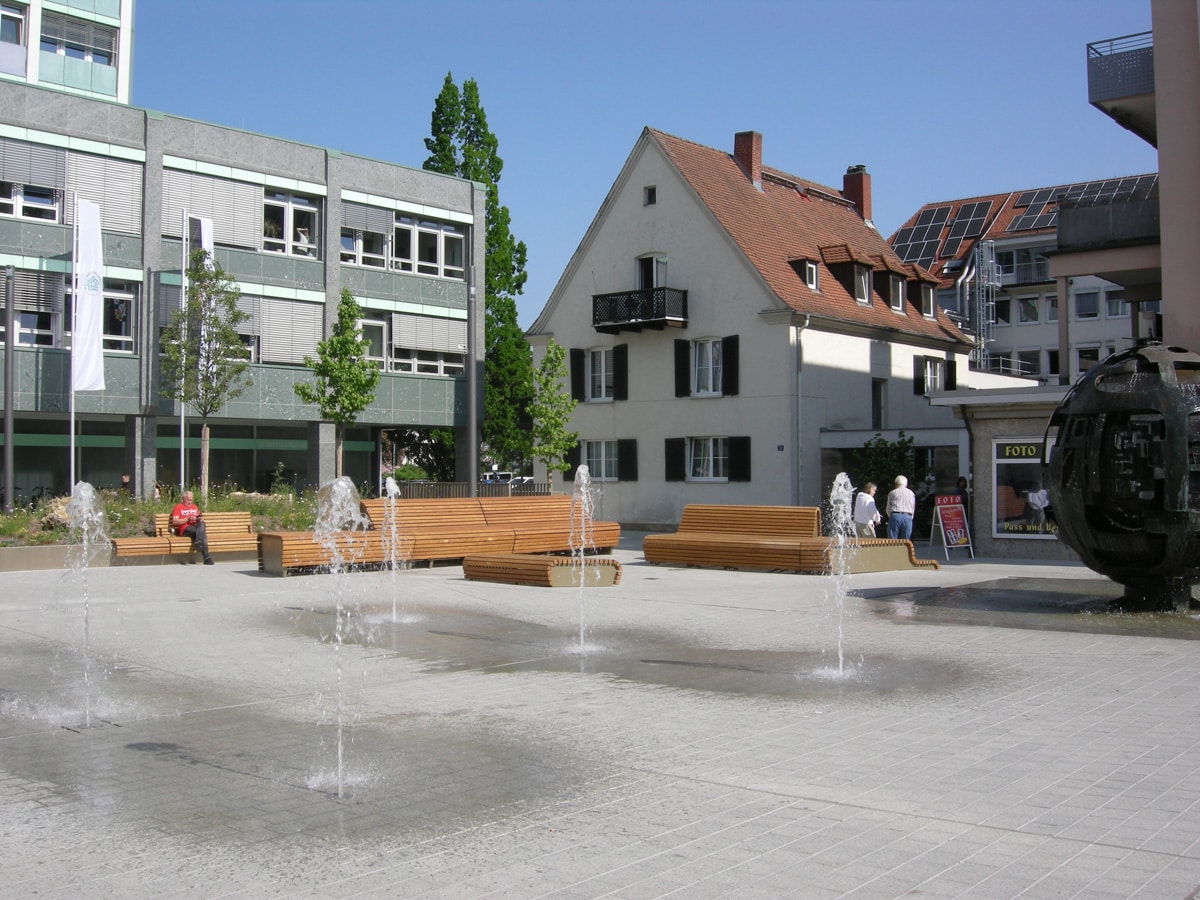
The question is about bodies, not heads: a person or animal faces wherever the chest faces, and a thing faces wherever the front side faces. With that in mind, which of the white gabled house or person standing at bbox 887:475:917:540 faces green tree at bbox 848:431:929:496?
the person standing

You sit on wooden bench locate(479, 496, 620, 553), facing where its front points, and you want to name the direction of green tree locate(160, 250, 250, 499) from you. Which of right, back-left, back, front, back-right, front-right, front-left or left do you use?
back-right

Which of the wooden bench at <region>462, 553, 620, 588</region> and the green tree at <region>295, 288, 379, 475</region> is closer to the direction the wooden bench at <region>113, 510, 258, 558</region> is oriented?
the wooden bench

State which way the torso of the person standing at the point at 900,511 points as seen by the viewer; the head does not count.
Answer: away from the camera

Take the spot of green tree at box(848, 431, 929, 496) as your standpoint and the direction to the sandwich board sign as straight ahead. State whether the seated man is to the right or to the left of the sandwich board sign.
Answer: right

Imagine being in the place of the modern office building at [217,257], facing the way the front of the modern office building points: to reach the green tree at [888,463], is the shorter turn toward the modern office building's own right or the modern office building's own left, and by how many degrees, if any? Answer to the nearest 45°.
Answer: approximately 45° to the modern office building's own left

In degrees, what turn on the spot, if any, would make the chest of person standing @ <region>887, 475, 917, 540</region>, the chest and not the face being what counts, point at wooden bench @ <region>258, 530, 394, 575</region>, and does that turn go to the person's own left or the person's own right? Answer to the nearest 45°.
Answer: approximately 135° to the person's own left

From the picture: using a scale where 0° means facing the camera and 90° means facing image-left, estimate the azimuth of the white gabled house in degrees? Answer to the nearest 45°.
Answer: approximately 45°

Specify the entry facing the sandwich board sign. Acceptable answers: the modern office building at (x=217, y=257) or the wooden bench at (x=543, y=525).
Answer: the modern office building

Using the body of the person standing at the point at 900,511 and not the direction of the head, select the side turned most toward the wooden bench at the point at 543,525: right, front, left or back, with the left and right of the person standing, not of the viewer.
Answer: left

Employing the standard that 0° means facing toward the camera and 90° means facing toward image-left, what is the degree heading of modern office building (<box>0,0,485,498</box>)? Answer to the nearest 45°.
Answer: approximately 315°

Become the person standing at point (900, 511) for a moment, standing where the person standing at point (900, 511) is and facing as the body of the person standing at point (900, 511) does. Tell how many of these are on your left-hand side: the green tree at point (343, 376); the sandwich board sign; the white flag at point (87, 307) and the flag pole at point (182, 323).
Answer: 3
